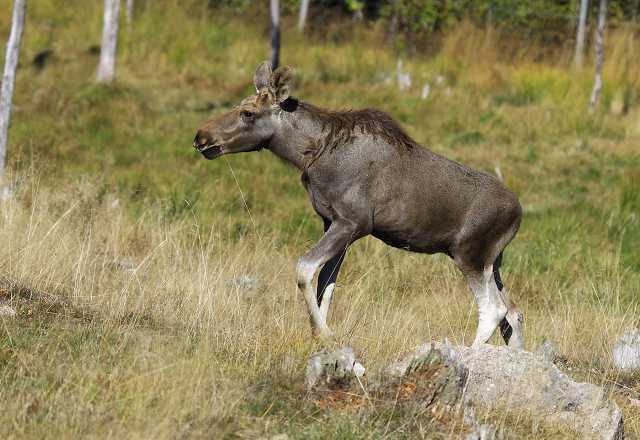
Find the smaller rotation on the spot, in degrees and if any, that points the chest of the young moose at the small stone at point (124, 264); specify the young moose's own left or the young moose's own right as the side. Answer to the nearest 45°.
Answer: approximately 45° to the young moose's own right

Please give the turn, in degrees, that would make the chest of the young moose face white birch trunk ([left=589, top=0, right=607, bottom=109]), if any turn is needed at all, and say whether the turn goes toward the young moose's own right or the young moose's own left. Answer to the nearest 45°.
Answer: approximately 90° to the young moose's own right

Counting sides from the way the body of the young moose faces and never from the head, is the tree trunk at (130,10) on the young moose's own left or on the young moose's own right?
on the young moose's own right

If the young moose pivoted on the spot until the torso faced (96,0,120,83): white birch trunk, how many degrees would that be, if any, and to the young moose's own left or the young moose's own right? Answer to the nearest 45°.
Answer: approximately 45° to the young moose's own right

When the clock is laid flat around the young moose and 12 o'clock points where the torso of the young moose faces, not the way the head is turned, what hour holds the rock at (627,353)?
The rock is roughly at 6 o'clock from the young moose.

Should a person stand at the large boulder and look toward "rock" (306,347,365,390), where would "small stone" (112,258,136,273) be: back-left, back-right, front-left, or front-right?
front-right

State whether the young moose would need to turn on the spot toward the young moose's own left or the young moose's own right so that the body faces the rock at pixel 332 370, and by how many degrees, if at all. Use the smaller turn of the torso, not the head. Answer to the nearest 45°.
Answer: approximately 90° to the young moose's own left

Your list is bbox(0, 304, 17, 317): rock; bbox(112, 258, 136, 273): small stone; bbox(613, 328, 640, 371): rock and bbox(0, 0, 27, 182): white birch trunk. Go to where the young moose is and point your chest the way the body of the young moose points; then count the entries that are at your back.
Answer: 1

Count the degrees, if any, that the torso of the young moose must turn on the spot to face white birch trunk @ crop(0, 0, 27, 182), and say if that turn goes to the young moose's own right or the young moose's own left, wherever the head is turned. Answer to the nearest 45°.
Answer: approximately 45° to the young moose's own right

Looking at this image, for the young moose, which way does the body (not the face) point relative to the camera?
to the viewer's left

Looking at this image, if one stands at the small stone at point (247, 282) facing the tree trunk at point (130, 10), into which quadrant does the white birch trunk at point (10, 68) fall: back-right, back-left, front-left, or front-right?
front-left

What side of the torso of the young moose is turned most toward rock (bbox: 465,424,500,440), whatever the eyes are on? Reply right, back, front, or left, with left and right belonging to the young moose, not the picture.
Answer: left
